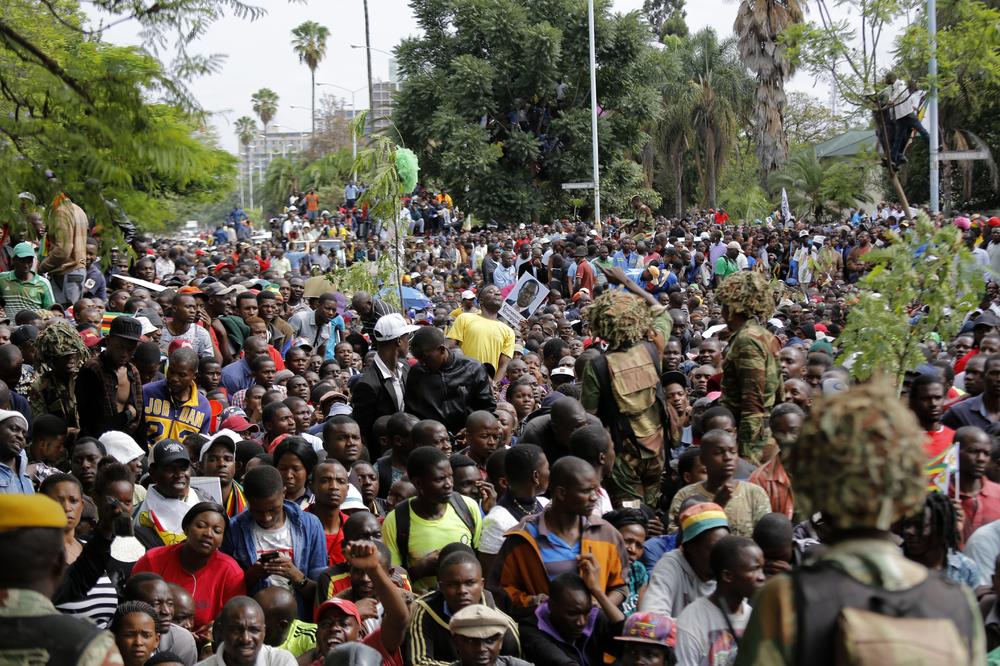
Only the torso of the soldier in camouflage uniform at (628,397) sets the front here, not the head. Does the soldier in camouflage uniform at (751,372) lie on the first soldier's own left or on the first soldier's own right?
on the first soldier's own right

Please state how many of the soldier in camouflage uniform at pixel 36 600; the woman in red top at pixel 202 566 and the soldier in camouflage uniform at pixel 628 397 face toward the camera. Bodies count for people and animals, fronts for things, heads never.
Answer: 1

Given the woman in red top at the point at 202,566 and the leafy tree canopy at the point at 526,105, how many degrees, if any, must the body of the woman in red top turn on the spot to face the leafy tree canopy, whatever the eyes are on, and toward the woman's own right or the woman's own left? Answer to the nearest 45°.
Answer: approximately 180°

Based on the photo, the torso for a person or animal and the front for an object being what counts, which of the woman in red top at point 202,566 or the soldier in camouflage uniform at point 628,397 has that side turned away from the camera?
the soldier in camouflage uniform

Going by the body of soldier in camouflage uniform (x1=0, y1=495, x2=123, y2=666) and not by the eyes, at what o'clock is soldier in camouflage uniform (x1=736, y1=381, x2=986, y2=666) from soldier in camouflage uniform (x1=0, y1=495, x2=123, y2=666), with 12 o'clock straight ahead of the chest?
soldier in camouflage uniform (x1=736, y1=381, x2=986, y2=666) is roughly at 4 o'clock from soldier in camouflage uniform (x1=0, y1=495, x2=123, y2=666).

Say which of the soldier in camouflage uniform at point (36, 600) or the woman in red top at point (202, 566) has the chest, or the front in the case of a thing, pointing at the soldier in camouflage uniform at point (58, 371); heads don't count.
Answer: the soldier in camouflage uniform at point (36, 600)

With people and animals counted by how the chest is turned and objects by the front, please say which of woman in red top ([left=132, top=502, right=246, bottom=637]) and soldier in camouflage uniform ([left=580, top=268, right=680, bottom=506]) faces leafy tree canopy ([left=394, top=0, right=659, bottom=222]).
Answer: the soldier in camouflage uniform

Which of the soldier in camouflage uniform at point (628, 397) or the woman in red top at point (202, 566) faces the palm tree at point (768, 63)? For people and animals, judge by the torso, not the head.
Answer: the soldier in camouflage uniform

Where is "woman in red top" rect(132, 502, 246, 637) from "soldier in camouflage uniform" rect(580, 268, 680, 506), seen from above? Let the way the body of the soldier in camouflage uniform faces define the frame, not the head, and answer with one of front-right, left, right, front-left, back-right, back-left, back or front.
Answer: back-left

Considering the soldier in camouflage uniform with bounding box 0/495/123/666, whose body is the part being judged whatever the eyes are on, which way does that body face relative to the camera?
away from the camera

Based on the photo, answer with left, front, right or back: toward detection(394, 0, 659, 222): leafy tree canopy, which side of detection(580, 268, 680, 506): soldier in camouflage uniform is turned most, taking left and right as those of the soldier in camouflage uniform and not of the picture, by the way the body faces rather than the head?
front

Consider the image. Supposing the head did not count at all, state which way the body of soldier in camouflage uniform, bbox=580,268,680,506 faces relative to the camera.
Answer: away from the camera

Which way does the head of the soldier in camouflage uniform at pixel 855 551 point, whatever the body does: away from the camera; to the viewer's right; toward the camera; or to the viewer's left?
away from the camera

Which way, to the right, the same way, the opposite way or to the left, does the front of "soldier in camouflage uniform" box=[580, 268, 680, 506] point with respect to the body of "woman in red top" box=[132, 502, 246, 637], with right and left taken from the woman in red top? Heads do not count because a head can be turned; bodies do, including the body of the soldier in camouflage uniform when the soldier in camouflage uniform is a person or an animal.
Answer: the opposite way

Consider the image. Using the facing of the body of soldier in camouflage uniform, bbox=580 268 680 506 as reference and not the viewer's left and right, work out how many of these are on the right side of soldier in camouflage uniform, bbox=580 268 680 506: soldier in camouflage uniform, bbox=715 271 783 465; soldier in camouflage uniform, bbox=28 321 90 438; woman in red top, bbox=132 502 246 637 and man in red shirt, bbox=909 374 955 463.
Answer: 2

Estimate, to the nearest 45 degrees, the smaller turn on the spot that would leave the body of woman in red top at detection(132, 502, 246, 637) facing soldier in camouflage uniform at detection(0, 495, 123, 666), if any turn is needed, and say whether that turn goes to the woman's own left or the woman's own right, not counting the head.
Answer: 0° — they already face them

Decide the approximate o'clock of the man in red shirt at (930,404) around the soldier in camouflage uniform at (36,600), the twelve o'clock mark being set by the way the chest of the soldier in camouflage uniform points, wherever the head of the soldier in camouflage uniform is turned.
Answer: The man in red shirt is roughly at 2 o'clock from the soldier in camouflage uniform.

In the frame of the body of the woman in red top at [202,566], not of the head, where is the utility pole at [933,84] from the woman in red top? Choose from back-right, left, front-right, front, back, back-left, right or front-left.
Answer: back-left

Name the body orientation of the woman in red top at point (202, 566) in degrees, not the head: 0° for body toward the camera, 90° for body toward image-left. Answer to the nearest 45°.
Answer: approximately 0°
